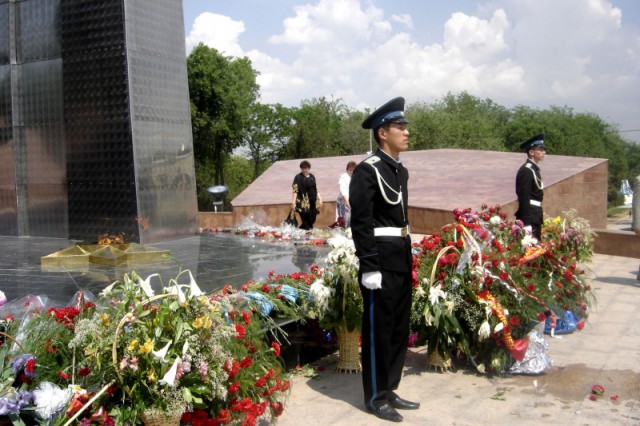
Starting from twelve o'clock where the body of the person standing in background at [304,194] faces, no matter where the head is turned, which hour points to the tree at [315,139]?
The tree is roughly at 6 o'clock from the person standing in background.

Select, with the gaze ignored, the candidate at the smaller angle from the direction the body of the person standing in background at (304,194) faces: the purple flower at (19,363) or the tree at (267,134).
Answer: the purple flower

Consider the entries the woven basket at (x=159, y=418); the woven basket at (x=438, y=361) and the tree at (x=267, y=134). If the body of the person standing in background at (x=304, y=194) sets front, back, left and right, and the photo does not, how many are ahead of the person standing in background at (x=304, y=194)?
2

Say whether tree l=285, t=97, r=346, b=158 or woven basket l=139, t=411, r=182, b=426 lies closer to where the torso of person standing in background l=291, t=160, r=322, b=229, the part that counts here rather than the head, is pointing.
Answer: the woven basket

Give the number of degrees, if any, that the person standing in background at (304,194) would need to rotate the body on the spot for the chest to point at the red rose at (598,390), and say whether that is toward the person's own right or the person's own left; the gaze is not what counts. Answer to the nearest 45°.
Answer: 0° — they already face it

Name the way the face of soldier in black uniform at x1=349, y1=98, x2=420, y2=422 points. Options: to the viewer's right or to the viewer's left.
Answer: to the viewer's right

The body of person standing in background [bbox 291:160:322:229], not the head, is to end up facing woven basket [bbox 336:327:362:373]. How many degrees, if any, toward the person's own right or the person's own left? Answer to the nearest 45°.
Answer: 0° — they already face it

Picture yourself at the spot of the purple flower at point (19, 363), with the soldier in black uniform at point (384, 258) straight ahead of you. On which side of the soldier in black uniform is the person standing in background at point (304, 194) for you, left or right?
left

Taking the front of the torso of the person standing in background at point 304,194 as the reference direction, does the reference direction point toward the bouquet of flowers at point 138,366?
yes

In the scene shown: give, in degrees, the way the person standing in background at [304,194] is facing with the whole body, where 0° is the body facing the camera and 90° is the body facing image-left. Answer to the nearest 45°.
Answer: approximately 0°

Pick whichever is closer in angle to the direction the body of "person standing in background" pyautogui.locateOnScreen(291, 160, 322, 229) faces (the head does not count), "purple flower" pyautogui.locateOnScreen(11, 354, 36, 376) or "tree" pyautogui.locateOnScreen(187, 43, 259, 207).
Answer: the purple flower

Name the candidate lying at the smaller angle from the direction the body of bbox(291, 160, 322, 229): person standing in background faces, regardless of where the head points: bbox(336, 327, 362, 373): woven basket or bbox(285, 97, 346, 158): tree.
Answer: the woven basket

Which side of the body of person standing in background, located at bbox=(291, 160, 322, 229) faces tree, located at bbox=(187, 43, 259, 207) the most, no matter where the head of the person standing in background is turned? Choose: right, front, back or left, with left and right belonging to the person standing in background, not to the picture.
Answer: back

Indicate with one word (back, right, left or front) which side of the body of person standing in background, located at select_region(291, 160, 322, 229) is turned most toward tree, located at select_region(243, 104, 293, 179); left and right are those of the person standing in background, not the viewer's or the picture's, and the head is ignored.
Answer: back
